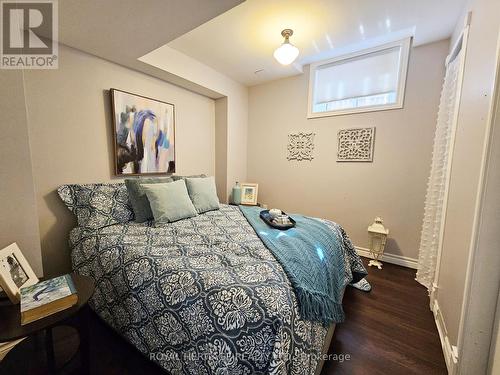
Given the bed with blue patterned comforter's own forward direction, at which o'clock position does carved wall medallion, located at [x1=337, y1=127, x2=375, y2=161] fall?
The carved wall medallion is roughly at 9 o'clock from the bed with blue patterned comforter.

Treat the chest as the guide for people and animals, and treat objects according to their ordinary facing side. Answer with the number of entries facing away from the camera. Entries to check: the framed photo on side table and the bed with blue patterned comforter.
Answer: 0

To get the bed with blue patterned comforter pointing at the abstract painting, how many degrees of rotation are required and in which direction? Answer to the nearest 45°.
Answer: approximately 180°

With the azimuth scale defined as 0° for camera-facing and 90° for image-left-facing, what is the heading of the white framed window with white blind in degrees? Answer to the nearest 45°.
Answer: approximately 45°

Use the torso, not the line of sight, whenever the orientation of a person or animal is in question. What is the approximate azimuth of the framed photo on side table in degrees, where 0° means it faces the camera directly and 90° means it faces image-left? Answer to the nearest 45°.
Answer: approximately 315°

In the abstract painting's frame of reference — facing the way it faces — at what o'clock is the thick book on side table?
The thick book on side table is roughly at 2 o'clock from the abstract painting.

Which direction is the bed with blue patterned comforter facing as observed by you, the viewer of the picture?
facing the viewer and to the right of the viewer

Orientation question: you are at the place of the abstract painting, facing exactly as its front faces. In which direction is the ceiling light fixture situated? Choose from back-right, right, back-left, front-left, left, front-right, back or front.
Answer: front

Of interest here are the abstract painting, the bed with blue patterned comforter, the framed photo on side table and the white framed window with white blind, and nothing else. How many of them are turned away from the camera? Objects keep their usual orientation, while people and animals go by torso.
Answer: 0

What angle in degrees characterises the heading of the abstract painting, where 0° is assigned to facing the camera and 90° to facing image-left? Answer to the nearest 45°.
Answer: approximately 315°

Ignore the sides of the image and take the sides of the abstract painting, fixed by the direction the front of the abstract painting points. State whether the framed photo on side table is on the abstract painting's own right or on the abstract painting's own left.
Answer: on the abstract painting's own right

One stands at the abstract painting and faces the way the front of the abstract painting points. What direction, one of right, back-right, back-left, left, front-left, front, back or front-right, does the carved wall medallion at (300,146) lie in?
front-left
